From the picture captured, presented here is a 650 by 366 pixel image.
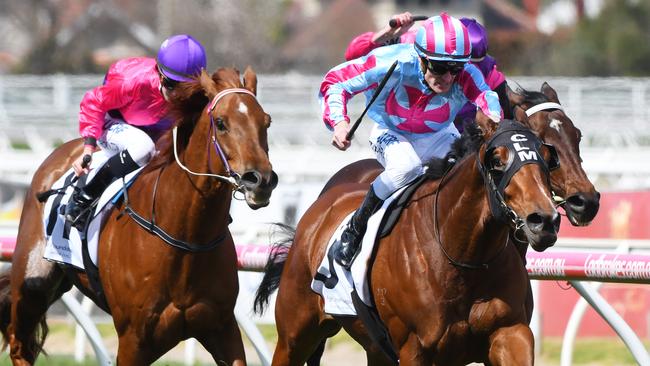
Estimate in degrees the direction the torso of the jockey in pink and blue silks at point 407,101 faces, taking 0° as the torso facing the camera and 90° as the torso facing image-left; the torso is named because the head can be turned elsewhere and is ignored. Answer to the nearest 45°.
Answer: approximately 315°

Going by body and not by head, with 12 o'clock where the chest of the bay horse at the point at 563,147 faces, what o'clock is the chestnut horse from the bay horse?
The chestnut horse is roughly at 4 o'clock from the bay horse.

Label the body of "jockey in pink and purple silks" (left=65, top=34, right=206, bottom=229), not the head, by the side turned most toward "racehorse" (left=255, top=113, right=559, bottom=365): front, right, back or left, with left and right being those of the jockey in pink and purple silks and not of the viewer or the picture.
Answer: front

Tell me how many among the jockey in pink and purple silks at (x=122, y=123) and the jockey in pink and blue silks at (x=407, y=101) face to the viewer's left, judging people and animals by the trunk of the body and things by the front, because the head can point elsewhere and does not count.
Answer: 0

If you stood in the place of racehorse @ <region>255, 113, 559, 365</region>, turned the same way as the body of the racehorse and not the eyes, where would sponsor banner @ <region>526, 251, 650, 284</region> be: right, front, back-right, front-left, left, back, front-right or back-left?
left

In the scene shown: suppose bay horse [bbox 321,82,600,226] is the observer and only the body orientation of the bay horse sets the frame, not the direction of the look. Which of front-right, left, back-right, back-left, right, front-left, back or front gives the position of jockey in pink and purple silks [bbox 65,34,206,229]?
back-right

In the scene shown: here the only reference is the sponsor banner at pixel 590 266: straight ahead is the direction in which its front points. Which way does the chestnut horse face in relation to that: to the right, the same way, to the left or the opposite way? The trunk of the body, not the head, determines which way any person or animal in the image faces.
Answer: to the left

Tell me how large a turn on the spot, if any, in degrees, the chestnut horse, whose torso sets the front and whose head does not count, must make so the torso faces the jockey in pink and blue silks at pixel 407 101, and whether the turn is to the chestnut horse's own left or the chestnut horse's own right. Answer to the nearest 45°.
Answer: approximately 45° to the chestnut horse's own left

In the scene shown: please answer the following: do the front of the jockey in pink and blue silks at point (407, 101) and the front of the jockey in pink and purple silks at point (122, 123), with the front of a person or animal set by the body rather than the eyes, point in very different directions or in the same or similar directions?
same or similar directions

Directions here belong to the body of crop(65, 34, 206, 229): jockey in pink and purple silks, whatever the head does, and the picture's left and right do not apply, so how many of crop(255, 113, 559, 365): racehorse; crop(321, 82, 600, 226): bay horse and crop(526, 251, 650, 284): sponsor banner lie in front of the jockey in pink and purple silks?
3

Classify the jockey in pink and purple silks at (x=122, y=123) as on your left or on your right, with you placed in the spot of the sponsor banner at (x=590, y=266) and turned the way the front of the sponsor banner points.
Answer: on your right

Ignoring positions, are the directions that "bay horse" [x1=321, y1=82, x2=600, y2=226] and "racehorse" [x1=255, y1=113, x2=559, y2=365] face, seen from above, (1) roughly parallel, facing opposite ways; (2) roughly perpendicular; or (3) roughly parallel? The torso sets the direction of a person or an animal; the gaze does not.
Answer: roughly parallel

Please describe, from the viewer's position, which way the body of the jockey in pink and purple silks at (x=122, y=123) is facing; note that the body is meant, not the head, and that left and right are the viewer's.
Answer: facing the viewer and to the right of the viewer

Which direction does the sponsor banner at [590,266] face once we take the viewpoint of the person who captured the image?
facing the viewer
